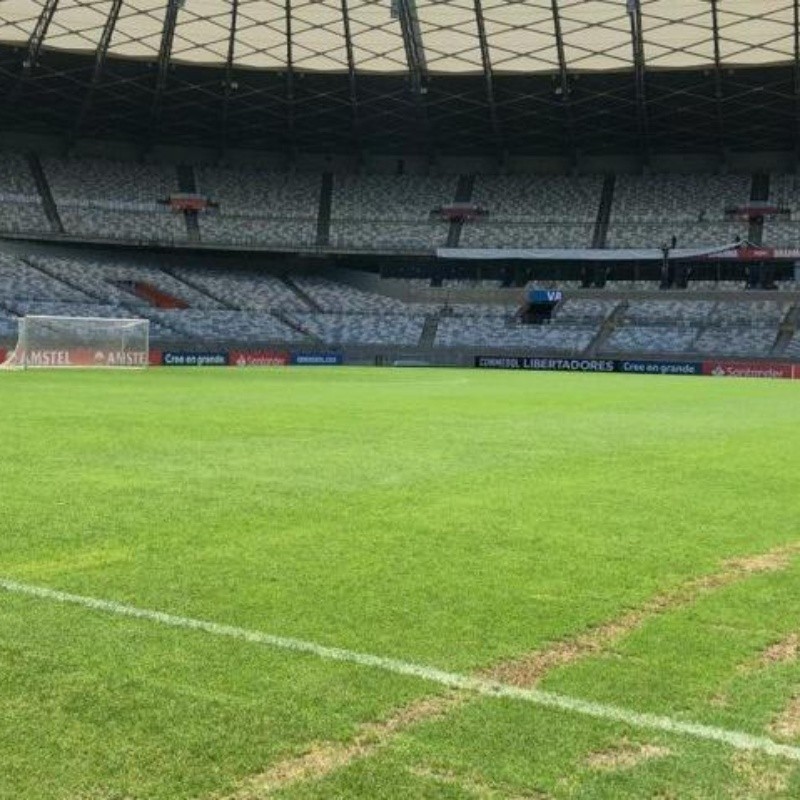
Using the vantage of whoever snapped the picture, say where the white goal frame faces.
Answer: facing the viewer and to the right of the viewer
